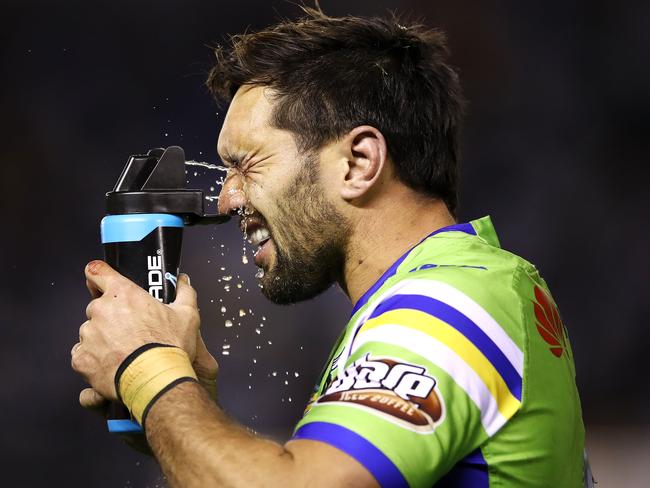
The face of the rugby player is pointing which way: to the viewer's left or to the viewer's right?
to the viewer's left

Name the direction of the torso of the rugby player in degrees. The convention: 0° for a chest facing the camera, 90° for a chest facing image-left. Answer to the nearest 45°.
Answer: approximately 90°
